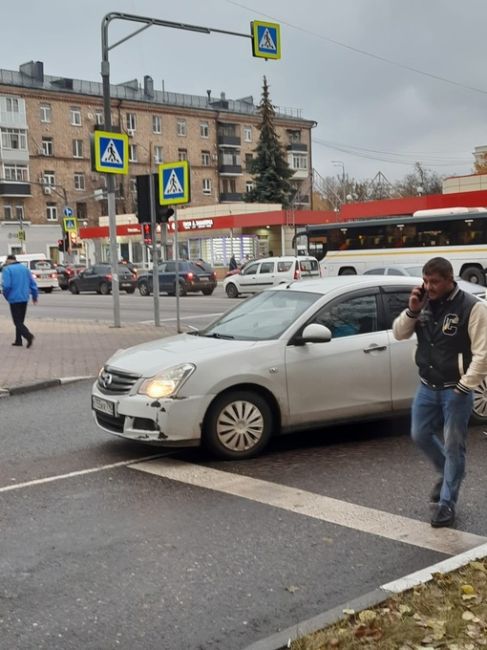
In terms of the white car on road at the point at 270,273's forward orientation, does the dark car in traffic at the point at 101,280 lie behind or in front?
in front

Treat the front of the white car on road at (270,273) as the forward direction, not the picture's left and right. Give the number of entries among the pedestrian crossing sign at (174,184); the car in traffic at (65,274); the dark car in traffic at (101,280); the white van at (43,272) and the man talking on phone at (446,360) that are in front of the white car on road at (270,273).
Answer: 3

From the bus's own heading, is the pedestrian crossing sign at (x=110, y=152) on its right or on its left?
on its left

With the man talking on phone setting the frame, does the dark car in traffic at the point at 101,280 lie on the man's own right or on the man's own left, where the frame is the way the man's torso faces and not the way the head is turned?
on the man's own right

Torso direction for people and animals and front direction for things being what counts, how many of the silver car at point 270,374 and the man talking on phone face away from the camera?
0

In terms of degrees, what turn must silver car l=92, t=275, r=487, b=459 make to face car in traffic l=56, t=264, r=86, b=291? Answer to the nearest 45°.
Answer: approximately 135° to its right

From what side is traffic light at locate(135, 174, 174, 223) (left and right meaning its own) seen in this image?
back

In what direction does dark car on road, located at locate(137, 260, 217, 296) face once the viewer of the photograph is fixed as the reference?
facing away from the viewer and to the left of the viewer

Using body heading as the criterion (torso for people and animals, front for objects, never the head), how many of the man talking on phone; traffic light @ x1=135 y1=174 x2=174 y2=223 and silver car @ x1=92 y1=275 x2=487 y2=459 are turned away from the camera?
1

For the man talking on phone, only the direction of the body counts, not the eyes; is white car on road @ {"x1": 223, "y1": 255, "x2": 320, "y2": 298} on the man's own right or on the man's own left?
on the man's own right

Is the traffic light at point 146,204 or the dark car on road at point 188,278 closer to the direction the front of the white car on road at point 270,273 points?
the dark car on road

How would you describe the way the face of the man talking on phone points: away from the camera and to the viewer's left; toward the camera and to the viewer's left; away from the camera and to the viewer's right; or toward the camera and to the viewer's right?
toward the camera and to the viewer's left

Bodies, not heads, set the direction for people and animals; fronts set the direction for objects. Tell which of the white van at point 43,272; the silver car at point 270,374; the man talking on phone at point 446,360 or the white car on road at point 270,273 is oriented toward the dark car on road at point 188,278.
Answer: the white car on road at point 270,273
